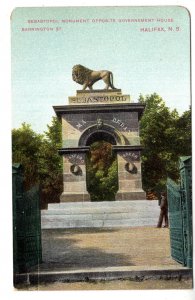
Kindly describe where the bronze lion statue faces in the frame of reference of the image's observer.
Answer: facing to the left of the viewer
